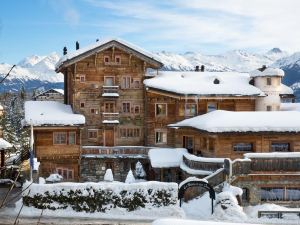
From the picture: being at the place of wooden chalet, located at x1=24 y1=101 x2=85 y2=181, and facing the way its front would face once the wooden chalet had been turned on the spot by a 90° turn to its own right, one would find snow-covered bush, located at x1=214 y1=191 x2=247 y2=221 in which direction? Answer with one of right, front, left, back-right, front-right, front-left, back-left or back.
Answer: back-left

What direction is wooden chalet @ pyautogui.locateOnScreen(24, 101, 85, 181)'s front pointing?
toward the camera

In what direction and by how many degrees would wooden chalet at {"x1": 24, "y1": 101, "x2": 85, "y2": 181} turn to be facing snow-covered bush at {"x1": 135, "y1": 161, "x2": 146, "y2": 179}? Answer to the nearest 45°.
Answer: approximately 90° to its left

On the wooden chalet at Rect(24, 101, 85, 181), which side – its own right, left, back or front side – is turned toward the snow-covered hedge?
front

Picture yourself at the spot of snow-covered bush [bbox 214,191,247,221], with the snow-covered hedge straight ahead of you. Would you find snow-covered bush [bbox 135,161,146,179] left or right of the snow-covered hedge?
right
